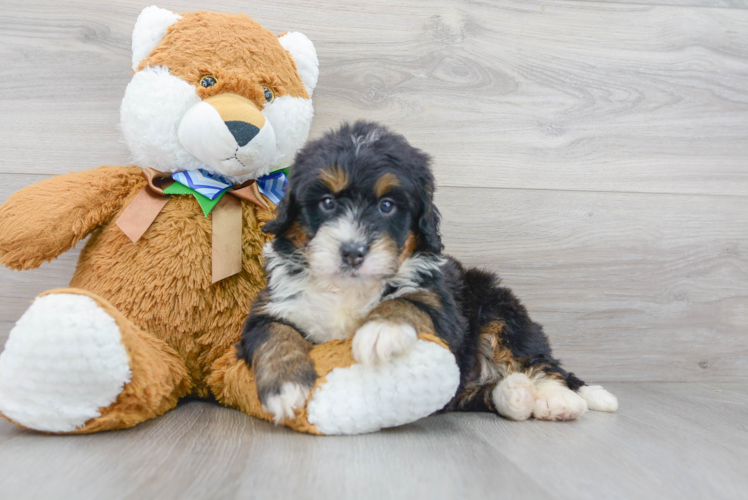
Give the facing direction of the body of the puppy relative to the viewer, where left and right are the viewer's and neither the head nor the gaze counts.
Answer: facing the viewer and to the left of the viewer
